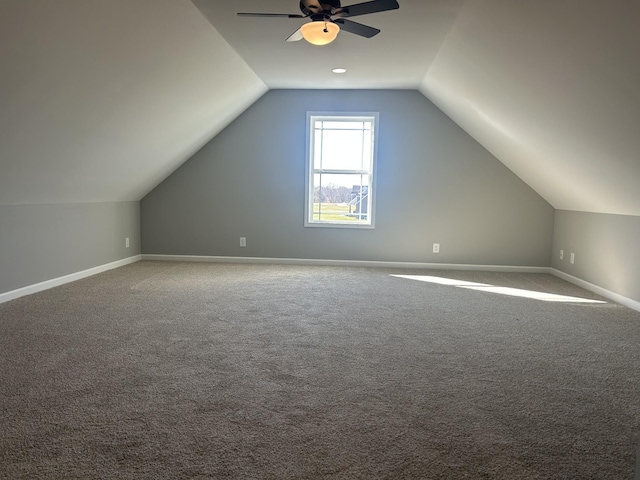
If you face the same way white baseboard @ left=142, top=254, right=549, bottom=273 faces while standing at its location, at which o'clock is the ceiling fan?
The ceiling fan is roughly at 12 o'clock from the white baseboard.

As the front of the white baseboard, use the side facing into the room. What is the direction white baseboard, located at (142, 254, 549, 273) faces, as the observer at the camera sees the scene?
facing the viewer
